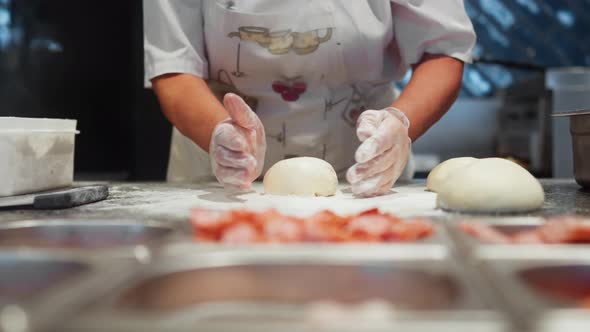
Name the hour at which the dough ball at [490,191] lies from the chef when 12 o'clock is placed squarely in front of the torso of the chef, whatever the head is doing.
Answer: The dough ball is roughly at 11 o'clock from the chef.

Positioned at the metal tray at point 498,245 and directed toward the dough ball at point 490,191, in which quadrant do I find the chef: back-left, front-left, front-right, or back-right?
front-left

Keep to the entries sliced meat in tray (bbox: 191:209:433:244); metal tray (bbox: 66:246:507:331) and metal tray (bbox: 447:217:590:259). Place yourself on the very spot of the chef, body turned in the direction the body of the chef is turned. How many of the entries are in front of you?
3

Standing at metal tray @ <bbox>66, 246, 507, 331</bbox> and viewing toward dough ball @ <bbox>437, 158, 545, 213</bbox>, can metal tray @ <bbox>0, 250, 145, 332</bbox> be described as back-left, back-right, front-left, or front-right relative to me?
back-left

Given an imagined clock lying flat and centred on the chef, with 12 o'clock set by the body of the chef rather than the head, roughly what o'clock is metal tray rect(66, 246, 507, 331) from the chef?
The metal tray is roughly at 12 o'clock from the chef.

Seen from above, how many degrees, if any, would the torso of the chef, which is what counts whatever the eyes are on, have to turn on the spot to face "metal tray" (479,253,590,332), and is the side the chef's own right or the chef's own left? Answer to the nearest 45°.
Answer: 0° — they already face it

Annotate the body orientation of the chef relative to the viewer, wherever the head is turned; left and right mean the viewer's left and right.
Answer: facing the viewer

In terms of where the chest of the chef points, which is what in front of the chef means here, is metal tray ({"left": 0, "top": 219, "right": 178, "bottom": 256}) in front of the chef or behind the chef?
in front

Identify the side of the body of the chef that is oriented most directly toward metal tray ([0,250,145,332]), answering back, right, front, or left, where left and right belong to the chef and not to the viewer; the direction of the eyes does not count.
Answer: front

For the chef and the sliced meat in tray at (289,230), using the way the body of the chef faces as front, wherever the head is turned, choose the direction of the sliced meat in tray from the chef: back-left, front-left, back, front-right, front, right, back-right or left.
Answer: front

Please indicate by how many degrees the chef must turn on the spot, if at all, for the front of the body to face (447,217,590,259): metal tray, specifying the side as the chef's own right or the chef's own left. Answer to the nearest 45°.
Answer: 0° — they already face it

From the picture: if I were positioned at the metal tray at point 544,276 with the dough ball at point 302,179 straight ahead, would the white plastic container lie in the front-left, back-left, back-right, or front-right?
front-left
